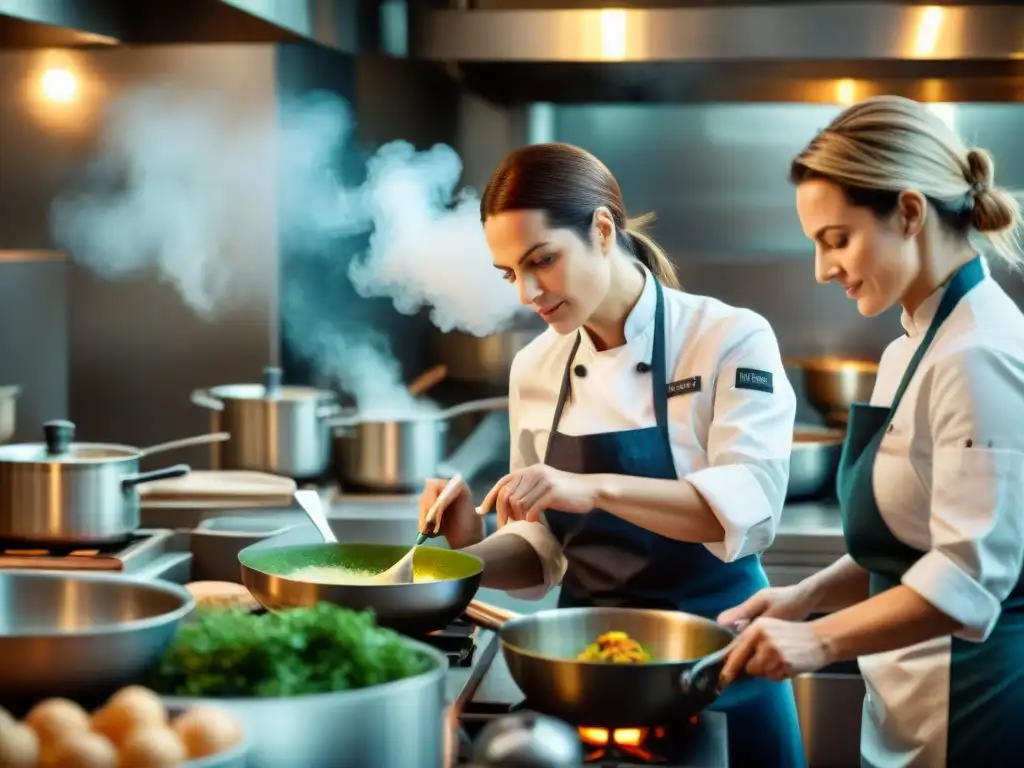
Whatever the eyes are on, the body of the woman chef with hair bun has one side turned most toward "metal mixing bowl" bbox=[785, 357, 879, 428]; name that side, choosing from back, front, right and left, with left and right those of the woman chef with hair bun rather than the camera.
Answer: right

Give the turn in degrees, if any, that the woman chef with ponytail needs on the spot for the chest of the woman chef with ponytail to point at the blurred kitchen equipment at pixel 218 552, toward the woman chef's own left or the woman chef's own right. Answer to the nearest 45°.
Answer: approximately 45° to the woman chef's own right

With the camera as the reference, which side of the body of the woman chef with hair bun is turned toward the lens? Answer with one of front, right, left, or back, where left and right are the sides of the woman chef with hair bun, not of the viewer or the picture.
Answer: left

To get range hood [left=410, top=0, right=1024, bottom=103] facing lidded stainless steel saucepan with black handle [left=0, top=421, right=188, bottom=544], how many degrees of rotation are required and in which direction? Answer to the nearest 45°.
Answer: approximately 45° to its right

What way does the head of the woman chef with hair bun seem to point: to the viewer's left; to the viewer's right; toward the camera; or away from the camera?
to the viewer's left

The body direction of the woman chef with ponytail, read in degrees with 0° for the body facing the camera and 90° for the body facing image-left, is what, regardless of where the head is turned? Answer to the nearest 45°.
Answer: approximately 45°

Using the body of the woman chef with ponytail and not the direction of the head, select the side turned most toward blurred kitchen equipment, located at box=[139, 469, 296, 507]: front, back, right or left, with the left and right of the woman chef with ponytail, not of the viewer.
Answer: right

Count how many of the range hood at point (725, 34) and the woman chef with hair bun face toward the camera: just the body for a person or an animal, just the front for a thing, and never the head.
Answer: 1

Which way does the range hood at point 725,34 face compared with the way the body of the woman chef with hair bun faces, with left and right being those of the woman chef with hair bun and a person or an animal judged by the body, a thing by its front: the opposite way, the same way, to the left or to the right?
to the left
